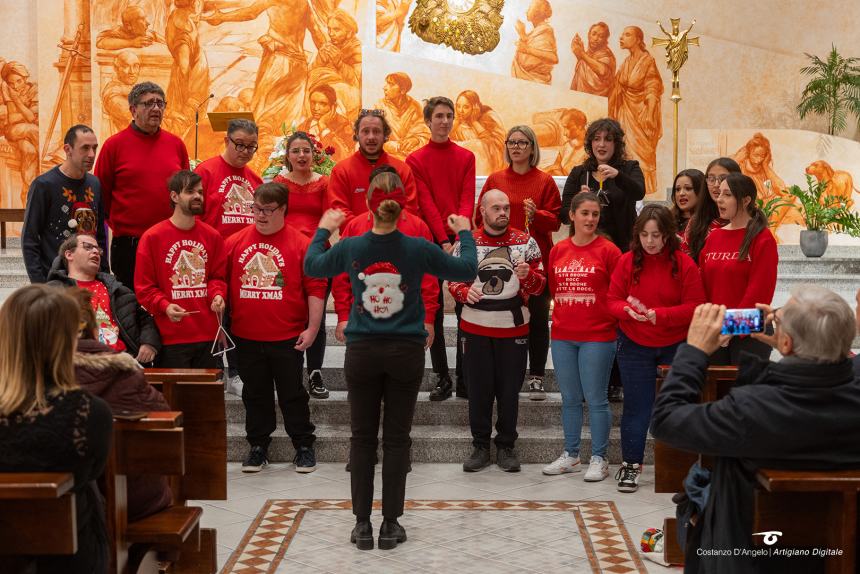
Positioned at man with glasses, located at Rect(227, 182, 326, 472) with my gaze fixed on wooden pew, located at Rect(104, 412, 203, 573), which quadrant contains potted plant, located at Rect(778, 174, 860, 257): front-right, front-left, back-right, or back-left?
back-left

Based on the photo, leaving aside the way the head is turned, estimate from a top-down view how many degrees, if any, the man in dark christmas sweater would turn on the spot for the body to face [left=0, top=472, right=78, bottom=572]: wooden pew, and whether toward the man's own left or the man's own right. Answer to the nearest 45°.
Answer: approximately 45° to the man's own right

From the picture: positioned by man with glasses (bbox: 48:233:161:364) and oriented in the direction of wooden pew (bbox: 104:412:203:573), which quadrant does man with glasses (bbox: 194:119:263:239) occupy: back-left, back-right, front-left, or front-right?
back-left

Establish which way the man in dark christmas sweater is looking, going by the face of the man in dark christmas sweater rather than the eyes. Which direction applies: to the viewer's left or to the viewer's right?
to the viewer's right

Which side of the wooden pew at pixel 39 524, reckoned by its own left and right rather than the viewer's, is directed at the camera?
back

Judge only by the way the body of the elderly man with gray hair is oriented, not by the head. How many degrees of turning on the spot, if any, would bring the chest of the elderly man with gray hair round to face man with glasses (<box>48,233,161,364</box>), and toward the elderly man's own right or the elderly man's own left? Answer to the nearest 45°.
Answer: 0° — they already face them

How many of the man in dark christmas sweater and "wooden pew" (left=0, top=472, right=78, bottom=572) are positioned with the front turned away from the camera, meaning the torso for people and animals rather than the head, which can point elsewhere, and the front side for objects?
1

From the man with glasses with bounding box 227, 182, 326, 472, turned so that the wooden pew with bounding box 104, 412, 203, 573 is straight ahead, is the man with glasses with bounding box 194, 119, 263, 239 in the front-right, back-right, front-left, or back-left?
back-right

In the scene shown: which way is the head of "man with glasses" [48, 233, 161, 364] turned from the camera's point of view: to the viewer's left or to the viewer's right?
to the viewer's right

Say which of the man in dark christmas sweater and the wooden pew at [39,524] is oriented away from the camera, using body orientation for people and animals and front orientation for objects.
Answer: the wooden pew

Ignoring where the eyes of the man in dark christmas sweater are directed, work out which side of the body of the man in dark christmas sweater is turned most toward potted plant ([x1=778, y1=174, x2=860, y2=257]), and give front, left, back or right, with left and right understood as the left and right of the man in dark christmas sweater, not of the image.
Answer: left

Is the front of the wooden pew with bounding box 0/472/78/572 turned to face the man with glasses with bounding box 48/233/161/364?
yes

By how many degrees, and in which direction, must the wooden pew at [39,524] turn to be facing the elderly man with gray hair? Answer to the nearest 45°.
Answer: approximately 90° to its right
